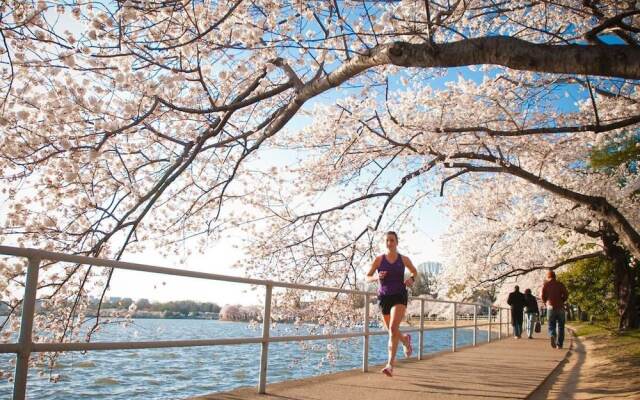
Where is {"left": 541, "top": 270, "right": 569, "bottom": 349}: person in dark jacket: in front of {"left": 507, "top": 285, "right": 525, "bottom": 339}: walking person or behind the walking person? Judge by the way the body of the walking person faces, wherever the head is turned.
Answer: behind

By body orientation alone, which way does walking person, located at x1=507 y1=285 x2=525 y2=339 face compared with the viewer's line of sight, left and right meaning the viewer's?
facing away from the viewer

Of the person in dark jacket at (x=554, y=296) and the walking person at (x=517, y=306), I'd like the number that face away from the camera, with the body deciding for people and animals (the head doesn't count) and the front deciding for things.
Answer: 2

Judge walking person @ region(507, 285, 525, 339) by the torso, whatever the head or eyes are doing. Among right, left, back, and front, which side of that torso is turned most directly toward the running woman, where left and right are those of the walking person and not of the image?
back

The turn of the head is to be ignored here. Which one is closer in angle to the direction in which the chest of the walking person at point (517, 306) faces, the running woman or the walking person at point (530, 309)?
the walking person

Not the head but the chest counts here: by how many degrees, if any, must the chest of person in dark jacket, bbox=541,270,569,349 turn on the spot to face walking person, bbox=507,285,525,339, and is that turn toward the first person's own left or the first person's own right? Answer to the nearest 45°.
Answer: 0° — they already face them

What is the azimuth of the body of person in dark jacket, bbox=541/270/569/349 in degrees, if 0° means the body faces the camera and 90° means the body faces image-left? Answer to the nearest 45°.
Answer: approximately 180°
